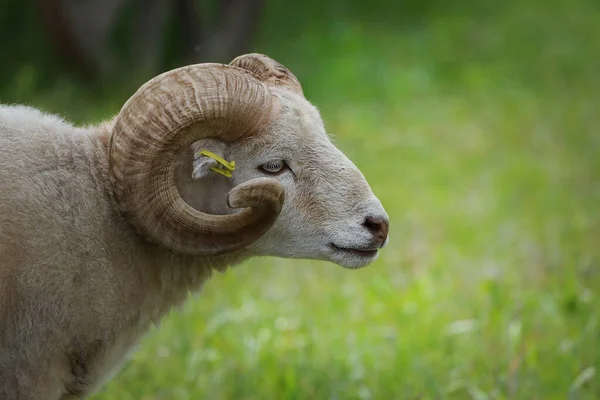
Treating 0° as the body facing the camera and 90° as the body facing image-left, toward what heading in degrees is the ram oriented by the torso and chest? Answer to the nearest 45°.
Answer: approximately 270°
